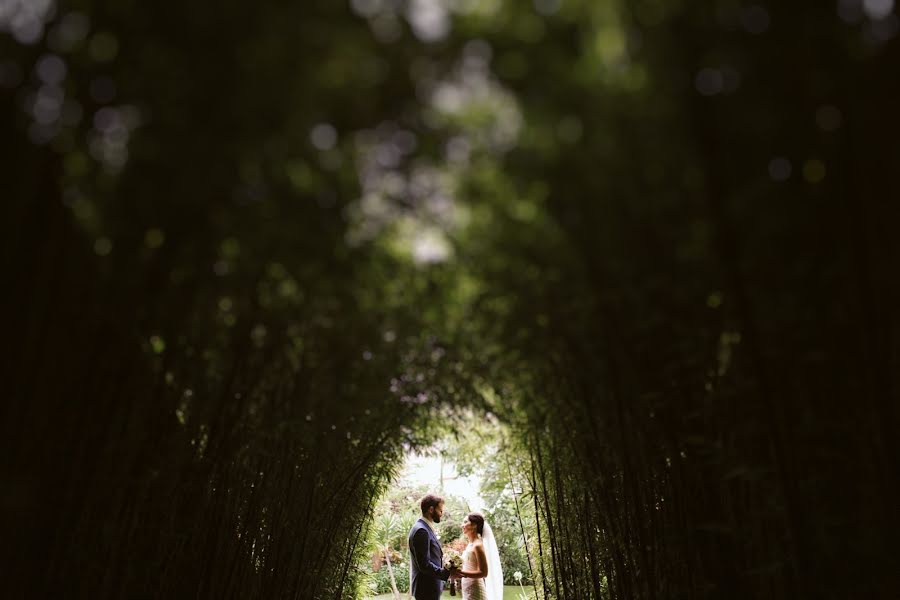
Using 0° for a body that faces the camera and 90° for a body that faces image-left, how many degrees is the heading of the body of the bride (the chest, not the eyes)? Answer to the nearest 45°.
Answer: approximately 90°

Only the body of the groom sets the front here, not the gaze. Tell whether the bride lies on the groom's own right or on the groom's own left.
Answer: on the groom's own left

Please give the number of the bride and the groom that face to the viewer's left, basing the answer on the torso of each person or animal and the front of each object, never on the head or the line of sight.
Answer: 1

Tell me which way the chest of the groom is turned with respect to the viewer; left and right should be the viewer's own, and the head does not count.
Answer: facing to the right of the viewer

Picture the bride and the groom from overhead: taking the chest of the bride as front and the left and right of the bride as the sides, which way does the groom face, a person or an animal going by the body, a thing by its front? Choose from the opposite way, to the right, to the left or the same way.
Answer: the opposite way

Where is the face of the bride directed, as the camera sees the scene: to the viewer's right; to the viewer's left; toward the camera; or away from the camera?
to the viewer's left
